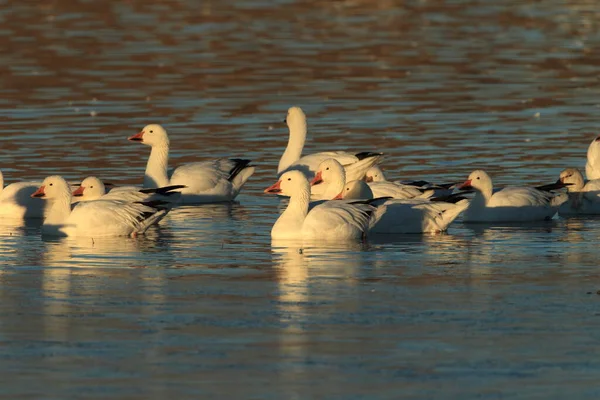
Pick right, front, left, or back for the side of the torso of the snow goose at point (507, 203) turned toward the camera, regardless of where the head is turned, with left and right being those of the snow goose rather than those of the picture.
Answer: left

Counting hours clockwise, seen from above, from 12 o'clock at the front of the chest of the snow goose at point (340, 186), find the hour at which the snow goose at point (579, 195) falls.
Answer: the snow goose at point (579, 195) is roughly at 6 o'clock from the snow goose at point (340, 186).

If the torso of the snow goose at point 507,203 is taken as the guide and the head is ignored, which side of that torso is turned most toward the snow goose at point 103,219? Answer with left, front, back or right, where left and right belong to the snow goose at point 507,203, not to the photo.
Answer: front

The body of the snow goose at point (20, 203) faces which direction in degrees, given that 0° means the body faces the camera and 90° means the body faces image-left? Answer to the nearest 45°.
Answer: approximately 90°

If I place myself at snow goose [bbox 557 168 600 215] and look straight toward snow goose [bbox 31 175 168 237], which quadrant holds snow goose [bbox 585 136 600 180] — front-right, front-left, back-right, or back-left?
back-right

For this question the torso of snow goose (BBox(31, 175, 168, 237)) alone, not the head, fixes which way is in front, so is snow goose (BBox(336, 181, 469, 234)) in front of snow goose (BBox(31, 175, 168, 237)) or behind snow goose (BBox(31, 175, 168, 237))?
behind

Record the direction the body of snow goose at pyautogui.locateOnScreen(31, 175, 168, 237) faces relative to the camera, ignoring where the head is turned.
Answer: to the viewer's left

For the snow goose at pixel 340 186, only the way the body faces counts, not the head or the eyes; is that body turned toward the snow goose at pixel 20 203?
yes

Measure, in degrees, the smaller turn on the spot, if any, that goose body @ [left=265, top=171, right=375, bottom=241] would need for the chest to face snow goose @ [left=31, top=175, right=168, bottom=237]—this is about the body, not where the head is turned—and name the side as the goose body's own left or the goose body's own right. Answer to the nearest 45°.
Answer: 0° — it already faces it

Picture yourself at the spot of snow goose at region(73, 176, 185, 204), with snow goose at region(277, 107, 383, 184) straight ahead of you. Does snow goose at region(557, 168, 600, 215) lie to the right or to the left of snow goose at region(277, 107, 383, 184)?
right

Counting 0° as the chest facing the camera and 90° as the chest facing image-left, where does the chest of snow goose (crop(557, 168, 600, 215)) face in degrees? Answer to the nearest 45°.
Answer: approximately 90°

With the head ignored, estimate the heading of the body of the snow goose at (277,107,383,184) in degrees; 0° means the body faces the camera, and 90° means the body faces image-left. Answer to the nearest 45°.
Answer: approximately 90°

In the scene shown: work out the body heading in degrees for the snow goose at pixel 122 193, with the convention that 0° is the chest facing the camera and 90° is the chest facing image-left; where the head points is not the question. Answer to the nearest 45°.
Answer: approximately 90°

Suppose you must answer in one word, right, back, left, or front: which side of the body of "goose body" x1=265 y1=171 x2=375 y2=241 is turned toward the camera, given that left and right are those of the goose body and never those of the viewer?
left
